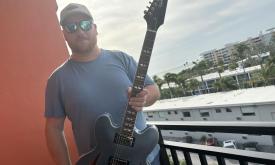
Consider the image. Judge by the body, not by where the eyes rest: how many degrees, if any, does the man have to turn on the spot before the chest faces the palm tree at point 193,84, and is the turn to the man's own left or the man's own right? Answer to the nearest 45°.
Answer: approximately 135° to the man's own left

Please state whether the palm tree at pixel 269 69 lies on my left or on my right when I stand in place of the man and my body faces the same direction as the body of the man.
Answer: on my left

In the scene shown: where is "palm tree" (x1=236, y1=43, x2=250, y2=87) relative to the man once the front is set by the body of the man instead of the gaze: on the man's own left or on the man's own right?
on the man's own left

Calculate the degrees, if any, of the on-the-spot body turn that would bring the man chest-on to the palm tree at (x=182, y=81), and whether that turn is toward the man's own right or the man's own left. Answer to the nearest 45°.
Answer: approximately 135° to the man's own left

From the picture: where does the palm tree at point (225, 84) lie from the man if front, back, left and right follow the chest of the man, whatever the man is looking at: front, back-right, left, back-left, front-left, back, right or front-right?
back-left

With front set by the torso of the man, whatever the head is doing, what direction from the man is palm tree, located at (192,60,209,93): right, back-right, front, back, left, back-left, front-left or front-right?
back-left

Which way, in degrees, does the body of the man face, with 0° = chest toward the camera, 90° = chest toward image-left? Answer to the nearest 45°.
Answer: approximately 0°

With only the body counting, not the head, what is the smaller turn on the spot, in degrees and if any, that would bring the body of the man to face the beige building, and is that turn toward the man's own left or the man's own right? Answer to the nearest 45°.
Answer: approximately 135° to the man's own left

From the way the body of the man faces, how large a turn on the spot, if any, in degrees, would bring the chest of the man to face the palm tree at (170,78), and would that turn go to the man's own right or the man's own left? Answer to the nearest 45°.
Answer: approximately 135° to the man's own left

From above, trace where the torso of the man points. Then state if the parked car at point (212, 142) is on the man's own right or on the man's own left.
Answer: on the man's own left
